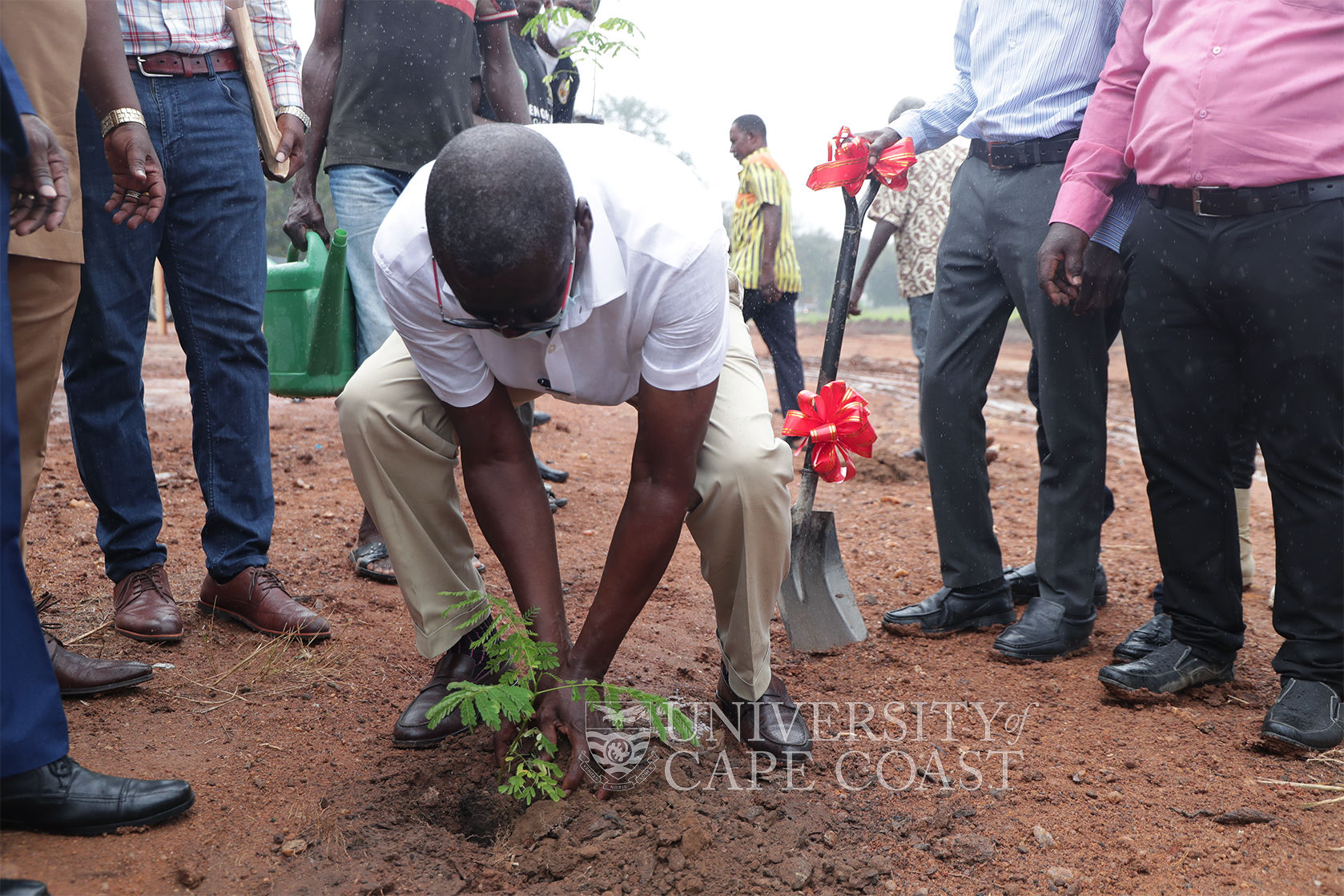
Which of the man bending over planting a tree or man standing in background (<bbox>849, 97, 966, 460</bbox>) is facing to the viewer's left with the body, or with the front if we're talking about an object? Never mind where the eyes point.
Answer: the man standing in background

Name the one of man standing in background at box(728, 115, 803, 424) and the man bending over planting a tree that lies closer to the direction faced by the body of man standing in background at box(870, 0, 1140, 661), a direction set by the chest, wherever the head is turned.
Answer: the man bending over planting a tree

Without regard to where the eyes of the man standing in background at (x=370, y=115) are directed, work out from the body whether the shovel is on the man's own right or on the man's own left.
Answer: on the man's own left

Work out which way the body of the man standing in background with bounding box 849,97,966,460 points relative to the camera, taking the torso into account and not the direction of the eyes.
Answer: to the viewer's left

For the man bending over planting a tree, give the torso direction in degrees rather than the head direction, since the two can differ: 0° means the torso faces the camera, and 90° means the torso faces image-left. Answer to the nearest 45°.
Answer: approximately 0°

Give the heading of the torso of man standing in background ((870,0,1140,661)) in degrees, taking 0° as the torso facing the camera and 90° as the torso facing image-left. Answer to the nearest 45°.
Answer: approximately 45°

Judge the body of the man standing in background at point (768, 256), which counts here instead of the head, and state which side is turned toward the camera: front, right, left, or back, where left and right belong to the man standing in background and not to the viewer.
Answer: left

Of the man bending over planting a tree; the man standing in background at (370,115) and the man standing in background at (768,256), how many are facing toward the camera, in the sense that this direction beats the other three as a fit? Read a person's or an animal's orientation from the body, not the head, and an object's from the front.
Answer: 2

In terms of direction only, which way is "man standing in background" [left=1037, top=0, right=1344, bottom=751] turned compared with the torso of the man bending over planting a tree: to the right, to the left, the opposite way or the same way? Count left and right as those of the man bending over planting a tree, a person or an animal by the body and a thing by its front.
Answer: to the right

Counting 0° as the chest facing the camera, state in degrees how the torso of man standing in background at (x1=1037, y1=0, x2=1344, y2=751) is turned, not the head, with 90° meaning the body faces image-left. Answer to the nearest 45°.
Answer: approximately 45°

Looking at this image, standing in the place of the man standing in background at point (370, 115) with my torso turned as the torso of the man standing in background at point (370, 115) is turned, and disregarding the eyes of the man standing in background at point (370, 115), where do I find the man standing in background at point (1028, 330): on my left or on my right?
on my left

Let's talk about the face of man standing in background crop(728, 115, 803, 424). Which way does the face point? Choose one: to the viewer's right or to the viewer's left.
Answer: to the viewer's left
